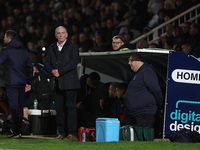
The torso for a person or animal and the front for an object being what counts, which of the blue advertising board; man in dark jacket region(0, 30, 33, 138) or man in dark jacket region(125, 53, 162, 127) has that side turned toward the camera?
the blue advertising board

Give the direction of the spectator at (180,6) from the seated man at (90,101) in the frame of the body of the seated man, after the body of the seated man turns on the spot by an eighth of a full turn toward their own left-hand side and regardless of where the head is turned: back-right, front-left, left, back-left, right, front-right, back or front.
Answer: back-left

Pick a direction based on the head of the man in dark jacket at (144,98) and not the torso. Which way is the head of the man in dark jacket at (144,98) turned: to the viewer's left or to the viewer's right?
to the viewer's left

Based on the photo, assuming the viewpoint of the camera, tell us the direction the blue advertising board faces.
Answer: facing the viewer

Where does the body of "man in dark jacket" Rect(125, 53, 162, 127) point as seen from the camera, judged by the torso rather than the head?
to the viewer's left

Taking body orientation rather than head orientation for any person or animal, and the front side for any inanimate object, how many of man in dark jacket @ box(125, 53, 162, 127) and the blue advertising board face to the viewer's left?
1

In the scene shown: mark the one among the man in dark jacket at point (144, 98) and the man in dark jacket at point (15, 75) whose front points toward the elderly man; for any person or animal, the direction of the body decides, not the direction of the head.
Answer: the man in dark jacket at point (144, 98)

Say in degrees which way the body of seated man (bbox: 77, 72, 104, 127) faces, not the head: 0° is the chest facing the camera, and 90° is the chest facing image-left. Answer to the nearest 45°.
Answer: approximately 45°

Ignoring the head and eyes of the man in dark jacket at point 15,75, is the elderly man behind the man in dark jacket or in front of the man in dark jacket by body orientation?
behind

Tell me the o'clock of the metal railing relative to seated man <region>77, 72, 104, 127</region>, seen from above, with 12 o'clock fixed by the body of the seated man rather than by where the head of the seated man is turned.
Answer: The metal railing is roughly at 6 o'clock from the seated man.

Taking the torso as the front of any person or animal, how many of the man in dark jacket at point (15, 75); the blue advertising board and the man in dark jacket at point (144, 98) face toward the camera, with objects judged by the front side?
1

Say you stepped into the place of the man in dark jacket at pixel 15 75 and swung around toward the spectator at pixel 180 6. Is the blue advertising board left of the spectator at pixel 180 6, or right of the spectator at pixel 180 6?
right

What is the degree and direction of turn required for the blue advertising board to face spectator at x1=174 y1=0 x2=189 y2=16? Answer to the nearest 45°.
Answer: approximately 180°
